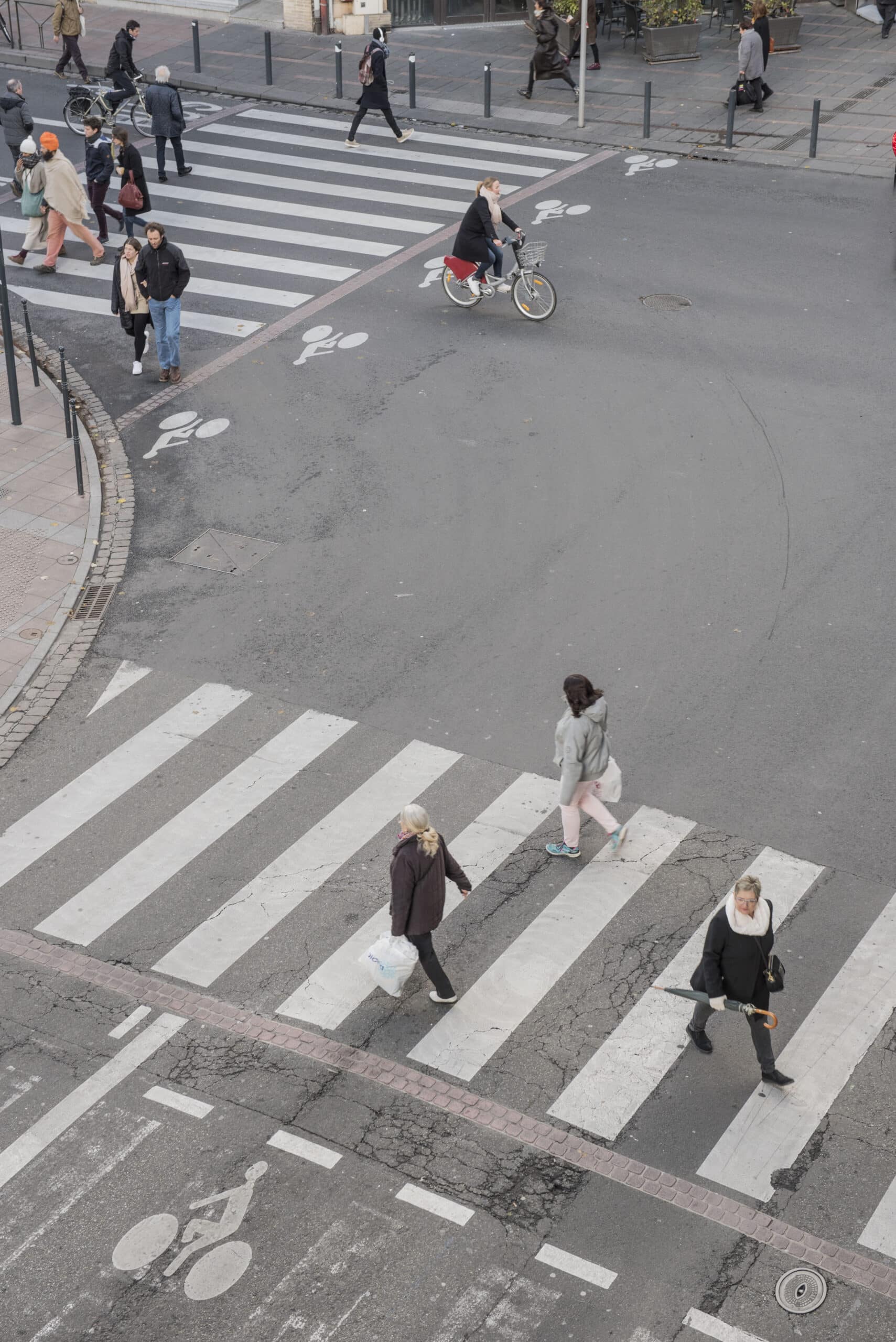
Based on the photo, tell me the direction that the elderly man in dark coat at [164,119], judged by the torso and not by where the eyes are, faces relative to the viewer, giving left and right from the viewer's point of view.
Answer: facing away from the viewer and to the right of the viewer

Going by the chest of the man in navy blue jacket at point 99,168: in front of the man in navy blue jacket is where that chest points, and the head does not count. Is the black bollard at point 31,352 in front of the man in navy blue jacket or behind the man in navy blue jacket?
in front

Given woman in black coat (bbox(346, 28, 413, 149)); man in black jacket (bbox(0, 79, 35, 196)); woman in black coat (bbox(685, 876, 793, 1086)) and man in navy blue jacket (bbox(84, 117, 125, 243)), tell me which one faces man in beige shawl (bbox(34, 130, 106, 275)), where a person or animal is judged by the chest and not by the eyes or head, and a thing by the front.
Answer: man in navy blue jacket (bbox(84, 117, 125, 243))

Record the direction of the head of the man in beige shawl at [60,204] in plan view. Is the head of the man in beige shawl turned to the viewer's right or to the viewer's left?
to the viewer's left

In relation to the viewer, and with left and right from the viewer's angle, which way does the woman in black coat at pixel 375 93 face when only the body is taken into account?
facing to the right of the viewer

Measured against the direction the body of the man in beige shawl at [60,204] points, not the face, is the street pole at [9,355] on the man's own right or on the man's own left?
on the man's own left

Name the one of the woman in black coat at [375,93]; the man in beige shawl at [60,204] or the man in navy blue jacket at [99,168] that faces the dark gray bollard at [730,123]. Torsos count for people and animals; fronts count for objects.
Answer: the woman in black coat

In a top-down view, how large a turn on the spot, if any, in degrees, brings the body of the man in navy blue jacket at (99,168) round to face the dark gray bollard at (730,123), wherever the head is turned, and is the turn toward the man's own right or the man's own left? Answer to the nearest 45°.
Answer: approximately 135° to the man's own left

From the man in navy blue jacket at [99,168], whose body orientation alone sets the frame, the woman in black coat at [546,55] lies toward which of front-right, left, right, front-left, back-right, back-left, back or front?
back

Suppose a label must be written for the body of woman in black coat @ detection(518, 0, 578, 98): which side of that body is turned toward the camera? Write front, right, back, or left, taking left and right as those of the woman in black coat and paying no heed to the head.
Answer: left
